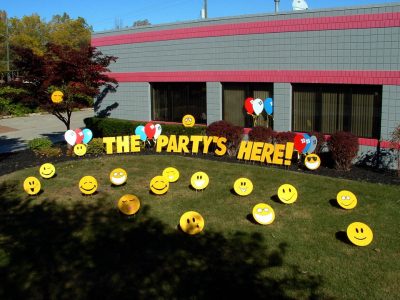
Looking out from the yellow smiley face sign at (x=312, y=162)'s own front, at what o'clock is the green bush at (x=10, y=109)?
The green bush is roughly at 4 o'clock from the yellow smiley face sign.

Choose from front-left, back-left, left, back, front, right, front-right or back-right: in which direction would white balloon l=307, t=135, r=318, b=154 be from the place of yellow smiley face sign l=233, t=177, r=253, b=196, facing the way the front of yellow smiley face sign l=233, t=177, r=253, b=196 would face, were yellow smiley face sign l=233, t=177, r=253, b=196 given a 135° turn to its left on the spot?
front

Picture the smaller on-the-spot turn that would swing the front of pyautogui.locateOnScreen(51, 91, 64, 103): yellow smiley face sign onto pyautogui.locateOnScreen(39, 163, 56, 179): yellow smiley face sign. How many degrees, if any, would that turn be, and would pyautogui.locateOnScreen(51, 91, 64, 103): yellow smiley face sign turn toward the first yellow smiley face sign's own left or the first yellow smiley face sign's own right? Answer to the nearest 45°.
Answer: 0° — it already faces it

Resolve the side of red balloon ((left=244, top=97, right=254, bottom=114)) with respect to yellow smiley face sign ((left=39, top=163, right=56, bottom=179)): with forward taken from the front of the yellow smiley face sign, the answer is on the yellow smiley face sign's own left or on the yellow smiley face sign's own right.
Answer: on the yellow smiley face sign's own left

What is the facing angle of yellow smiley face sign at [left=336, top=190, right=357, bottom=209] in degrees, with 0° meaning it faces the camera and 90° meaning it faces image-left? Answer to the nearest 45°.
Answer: approximately 0°

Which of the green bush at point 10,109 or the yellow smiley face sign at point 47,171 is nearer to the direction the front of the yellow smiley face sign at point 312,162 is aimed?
the yellow smiley face sign
